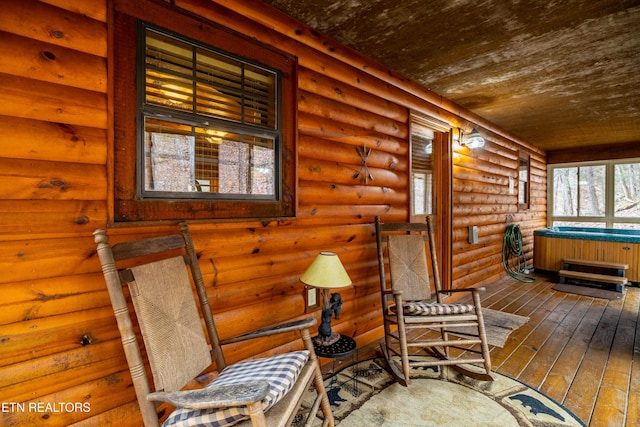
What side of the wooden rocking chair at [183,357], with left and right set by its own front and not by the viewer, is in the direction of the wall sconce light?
left

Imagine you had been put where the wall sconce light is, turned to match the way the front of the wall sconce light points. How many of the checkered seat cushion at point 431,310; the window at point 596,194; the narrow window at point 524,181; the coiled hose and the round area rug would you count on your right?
2

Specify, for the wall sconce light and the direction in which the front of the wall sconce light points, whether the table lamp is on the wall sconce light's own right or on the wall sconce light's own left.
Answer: on the wall sconce light's own right

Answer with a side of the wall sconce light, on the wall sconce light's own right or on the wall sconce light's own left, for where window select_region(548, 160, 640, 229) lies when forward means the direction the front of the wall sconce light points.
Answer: on the wall sconce light's own left

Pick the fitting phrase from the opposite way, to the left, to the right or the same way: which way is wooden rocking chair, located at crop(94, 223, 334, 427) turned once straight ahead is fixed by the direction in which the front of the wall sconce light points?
the same way

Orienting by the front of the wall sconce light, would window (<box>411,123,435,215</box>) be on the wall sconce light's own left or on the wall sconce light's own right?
on the wall sconce light's own right

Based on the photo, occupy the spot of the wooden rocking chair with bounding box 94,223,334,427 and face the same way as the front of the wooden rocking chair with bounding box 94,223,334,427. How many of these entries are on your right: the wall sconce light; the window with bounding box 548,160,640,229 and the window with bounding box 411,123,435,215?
0

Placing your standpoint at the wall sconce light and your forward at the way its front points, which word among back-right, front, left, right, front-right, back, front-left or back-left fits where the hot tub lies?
front-left

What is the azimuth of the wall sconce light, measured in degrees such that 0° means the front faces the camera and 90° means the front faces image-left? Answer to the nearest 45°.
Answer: approximately 270°

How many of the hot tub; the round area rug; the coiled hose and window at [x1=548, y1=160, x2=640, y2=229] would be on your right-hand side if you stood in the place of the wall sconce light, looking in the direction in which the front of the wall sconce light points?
1

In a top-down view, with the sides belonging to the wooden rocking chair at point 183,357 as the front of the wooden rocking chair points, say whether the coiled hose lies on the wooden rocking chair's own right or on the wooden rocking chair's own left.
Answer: on the wooden rocking chair's own left

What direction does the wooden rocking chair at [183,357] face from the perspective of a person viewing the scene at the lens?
facing the viewer and to the right of the viewer

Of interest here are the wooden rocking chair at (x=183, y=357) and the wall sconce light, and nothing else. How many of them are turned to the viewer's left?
0

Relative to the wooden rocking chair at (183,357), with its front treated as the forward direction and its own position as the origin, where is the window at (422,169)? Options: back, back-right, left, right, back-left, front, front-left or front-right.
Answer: left
